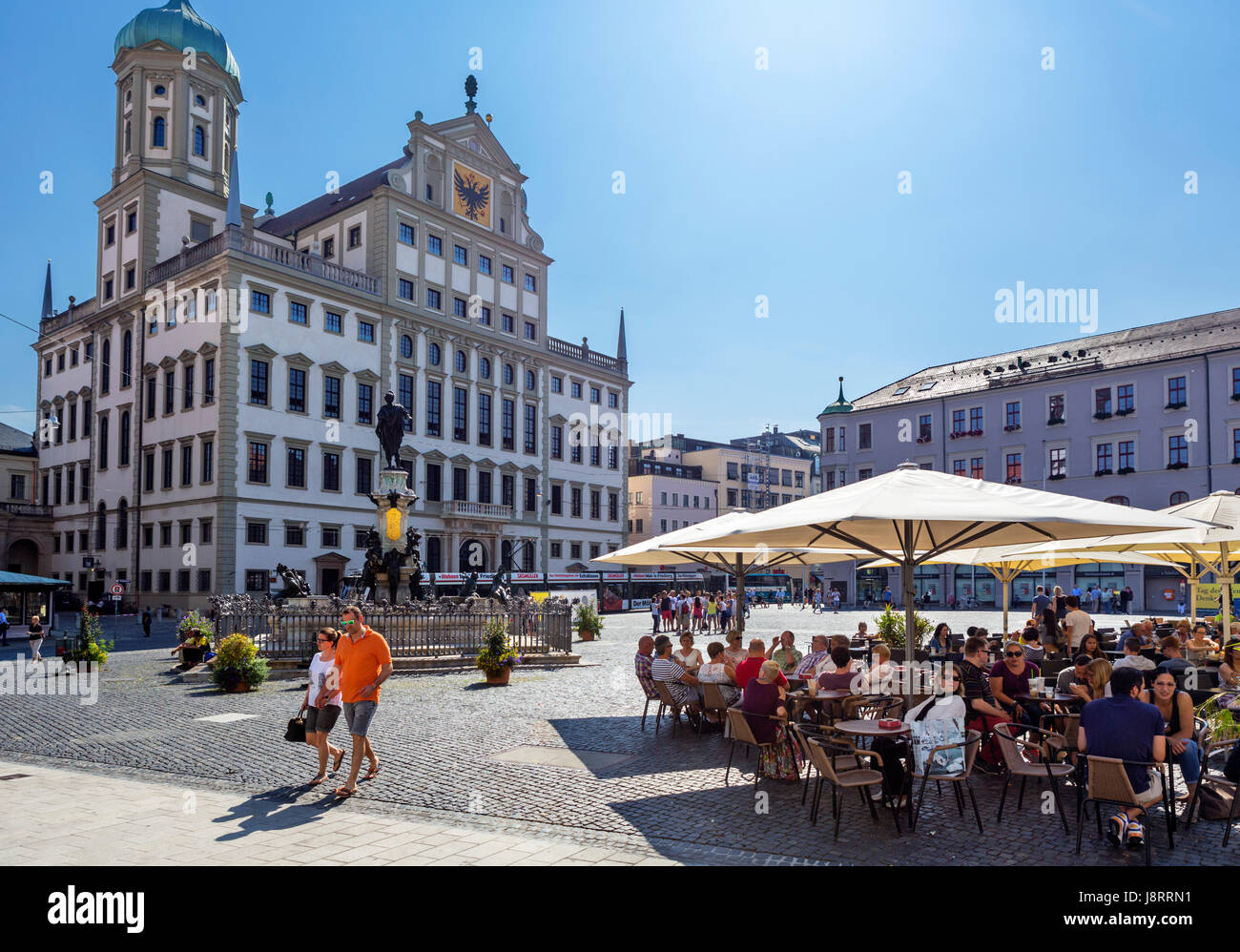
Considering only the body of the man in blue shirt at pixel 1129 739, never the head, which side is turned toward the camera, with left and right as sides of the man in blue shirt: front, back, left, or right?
back

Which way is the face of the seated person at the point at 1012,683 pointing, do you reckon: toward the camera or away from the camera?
toward the camera

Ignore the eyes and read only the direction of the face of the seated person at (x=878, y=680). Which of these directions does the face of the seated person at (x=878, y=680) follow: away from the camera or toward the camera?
toward the camera

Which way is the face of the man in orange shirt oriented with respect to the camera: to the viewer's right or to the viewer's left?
to the viewer's left

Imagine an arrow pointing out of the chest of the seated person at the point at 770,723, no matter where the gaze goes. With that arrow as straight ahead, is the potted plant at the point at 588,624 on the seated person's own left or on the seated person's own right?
on the seated person's own left

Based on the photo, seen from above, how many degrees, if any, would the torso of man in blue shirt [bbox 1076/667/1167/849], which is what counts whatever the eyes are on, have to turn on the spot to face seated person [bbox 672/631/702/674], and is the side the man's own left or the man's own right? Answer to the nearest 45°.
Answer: approximately 45° to the man's own left

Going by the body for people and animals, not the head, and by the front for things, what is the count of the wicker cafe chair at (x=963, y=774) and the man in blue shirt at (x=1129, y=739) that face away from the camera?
1

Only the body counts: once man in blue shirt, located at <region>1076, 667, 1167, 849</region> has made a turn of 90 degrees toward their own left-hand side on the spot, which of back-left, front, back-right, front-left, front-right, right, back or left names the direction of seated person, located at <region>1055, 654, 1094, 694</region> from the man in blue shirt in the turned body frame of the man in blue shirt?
right

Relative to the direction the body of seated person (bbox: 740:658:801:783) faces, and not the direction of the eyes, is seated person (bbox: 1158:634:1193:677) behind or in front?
in front

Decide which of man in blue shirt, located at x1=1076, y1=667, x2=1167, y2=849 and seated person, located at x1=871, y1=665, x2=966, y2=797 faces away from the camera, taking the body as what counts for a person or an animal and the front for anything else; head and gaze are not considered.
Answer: the man in blue shirt
